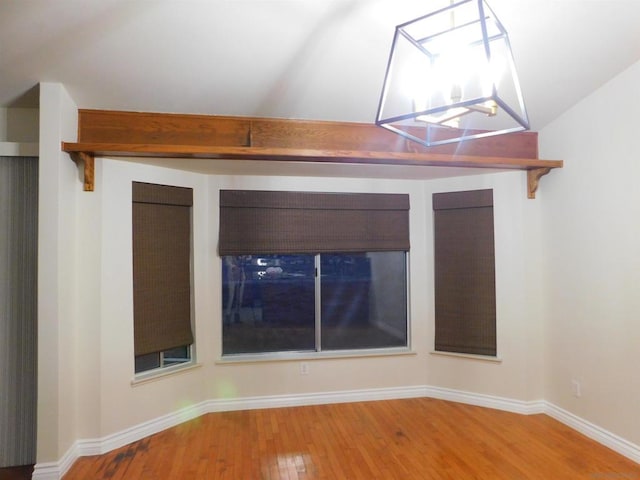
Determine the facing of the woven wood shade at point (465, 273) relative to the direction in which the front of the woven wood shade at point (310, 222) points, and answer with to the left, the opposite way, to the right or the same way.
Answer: to the right

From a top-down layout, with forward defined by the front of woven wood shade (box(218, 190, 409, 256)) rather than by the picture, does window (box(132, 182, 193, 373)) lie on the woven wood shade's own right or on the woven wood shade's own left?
on the woven wood shade's own right

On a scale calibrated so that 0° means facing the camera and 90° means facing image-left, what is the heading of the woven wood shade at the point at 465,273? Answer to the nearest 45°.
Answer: approximately 45°

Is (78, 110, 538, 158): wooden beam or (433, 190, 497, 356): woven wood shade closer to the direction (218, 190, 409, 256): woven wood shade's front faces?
the wooden beam

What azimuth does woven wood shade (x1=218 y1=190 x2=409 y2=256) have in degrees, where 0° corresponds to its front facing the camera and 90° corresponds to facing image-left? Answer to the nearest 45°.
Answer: approximately 0°
